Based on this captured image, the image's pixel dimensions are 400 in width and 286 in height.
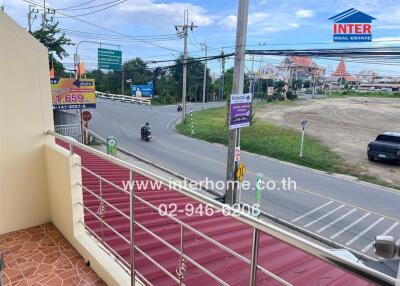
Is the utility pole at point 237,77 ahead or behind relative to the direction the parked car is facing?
behind

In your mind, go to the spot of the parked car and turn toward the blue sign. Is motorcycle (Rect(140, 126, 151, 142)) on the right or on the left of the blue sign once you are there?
left

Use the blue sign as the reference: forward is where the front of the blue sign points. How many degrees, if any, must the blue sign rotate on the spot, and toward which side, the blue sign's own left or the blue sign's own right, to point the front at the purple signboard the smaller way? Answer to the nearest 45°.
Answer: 0° — it already faces it

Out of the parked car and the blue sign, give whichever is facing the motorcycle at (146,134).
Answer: the blue sign

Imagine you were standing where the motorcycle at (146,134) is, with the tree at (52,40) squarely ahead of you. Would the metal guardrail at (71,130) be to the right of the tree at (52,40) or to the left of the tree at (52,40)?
left

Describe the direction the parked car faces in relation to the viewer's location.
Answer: facing away from the viewer

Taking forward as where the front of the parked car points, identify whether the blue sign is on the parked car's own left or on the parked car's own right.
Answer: on the parked car's own left

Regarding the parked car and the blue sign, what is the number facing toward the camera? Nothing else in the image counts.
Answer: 1

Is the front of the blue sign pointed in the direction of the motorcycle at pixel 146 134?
yes
